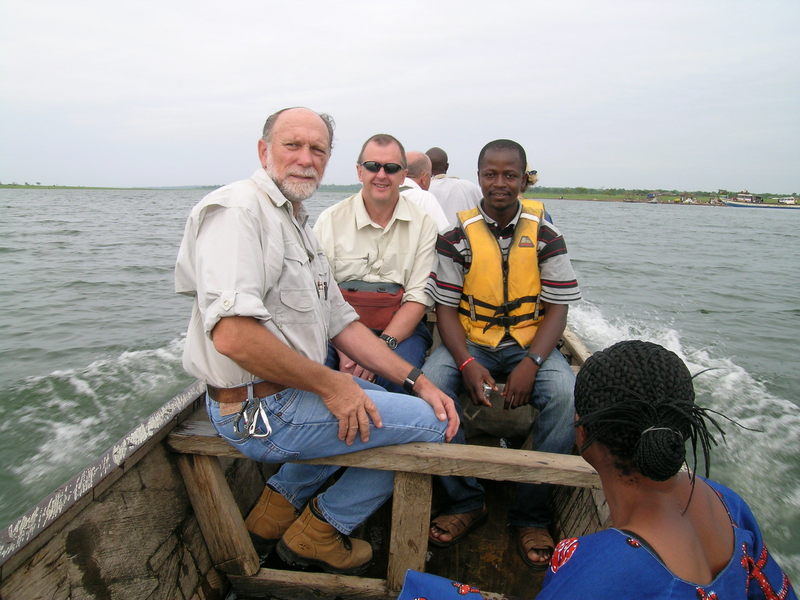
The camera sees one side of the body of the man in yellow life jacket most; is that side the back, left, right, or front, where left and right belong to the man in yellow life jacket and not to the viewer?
front

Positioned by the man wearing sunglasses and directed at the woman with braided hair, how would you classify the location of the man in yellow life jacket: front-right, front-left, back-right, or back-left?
front-left

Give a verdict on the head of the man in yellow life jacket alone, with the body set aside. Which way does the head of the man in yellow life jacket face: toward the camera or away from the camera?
toward the camera

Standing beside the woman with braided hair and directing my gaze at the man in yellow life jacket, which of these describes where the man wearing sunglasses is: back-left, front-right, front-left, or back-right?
front-left

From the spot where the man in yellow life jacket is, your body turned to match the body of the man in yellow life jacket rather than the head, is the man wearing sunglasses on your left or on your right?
on your right

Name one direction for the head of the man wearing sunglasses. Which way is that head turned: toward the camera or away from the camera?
toward the camera

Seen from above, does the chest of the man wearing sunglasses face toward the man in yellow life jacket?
no

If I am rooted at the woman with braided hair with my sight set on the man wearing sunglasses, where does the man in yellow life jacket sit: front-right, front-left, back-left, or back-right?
front-right

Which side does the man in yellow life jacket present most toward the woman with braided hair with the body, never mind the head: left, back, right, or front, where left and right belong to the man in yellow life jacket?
front

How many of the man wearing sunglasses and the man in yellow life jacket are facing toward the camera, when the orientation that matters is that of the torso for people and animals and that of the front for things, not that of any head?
2

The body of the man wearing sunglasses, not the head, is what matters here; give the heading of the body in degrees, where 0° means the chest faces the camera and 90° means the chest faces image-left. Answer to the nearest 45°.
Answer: approximately 0°

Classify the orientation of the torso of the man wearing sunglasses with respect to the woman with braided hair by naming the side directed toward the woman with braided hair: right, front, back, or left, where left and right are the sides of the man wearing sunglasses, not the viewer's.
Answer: front

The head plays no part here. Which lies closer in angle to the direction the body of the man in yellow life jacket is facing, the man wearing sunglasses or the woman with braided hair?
the woman with braided hair

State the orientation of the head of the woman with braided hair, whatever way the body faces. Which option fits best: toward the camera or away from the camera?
away from the camera

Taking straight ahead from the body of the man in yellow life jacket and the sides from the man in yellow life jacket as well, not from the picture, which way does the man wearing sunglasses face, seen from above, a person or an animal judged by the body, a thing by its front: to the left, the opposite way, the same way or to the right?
the same way
